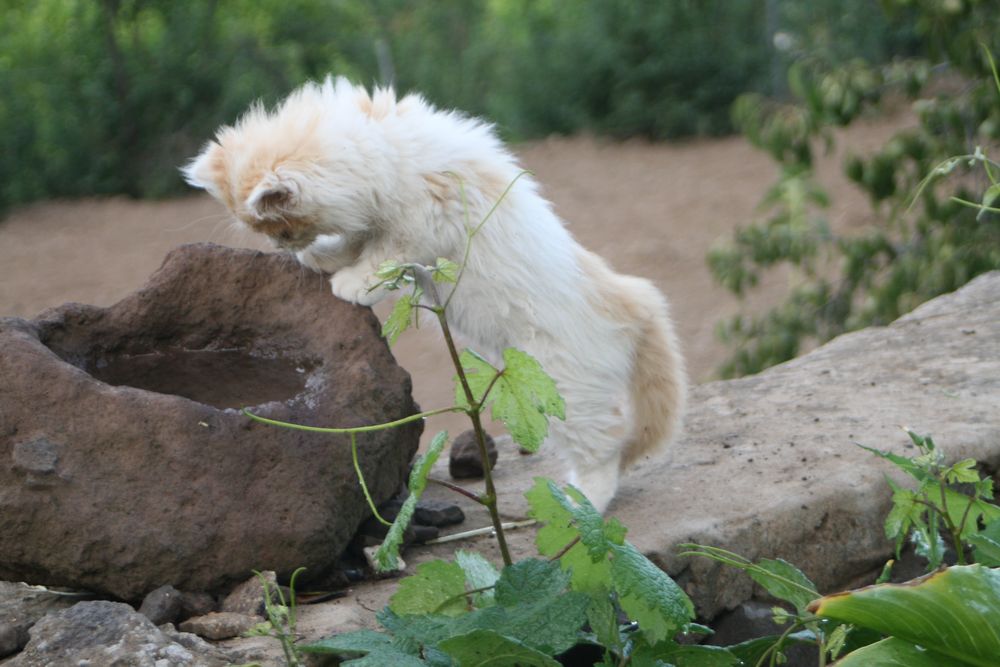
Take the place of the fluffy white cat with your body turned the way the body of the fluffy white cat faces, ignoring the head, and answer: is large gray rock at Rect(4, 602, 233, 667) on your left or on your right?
on your left

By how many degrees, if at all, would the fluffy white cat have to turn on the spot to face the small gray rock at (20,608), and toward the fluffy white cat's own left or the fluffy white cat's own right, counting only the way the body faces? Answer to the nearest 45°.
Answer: approximately 45° to the fluffy white cat's own left

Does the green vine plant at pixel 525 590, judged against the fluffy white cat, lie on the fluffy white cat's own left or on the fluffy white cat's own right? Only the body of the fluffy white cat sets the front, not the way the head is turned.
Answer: on the fluffy white cat's own left

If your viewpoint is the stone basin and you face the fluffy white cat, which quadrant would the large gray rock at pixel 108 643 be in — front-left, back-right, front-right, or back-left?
back-right

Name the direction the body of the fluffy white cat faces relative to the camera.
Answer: to the viewer's left

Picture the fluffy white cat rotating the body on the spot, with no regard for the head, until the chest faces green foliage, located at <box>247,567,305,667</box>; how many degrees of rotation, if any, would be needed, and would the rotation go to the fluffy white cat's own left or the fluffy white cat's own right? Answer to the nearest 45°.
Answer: approximately 90° to the fluffy white cat's own left
